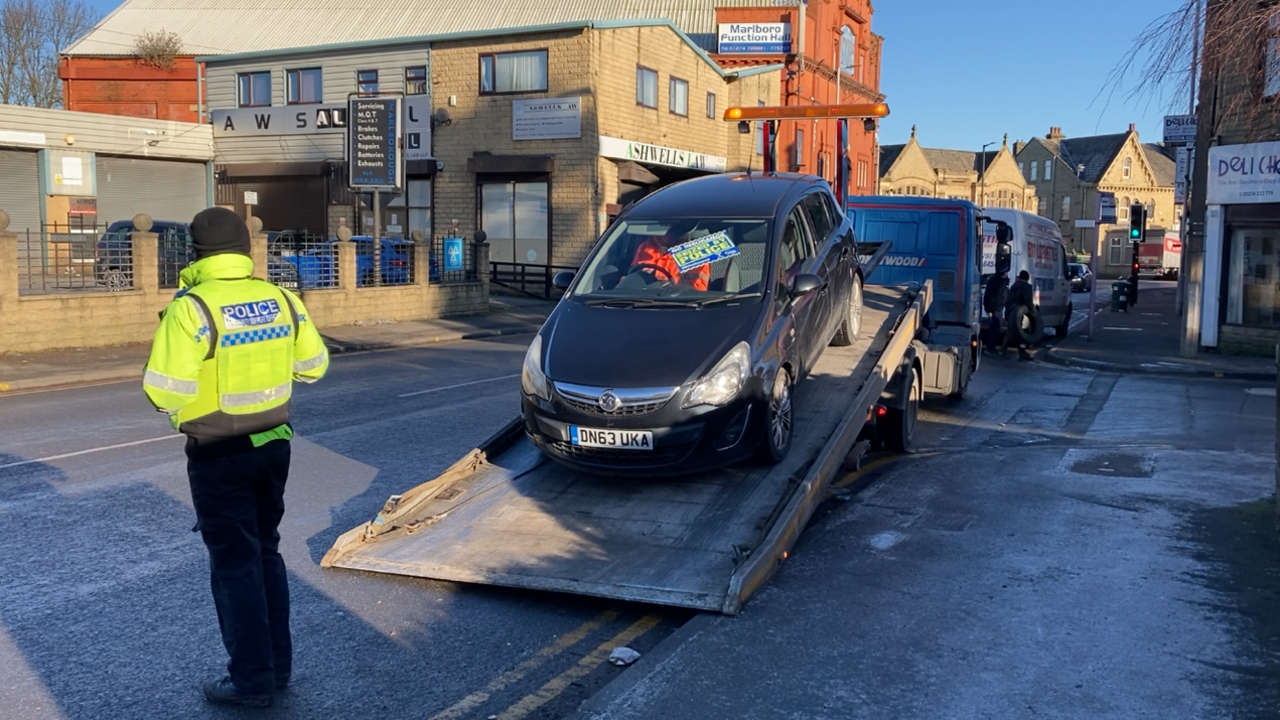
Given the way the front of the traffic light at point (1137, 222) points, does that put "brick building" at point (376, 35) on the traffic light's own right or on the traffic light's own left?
on the traffic light's own right

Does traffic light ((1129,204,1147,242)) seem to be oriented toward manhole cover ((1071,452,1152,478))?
yes

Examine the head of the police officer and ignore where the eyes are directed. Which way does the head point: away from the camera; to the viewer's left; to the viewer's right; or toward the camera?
away from the camera

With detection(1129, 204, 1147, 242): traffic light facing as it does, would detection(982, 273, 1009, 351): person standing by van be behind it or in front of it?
in front

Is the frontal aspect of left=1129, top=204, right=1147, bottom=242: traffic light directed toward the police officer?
yes

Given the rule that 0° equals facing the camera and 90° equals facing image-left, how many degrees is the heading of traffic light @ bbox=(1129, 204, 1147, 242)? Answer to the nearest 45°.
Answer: approximately 0°

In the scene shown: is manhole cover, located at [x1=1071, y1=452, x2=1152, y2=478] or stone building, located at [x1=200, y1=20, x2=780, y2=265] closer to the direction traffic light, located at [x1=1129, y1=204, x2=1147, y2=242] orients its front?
the manhole cover

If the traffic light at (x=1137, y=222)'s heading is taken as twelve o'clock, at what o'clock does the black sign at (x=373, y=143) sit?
The black sign is roughly at 2 o'clock from the traffic light.

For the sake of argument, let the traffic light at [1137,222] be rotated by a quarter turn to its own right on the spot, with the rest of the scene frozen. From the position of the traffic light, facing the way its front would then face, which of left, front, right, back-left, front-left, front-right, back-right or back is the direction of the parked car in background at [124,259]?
front-left

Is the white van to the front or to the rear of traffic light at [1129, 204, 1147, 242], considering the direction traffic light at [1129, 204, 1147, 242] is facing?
to the front

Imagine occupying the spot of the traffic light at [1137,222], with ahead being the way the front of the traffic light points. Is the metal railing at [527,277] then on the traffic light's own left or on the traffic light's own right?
on the traffic light's own right

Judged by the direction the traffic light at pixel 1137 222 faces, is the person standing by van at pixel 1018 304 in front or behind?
in front
